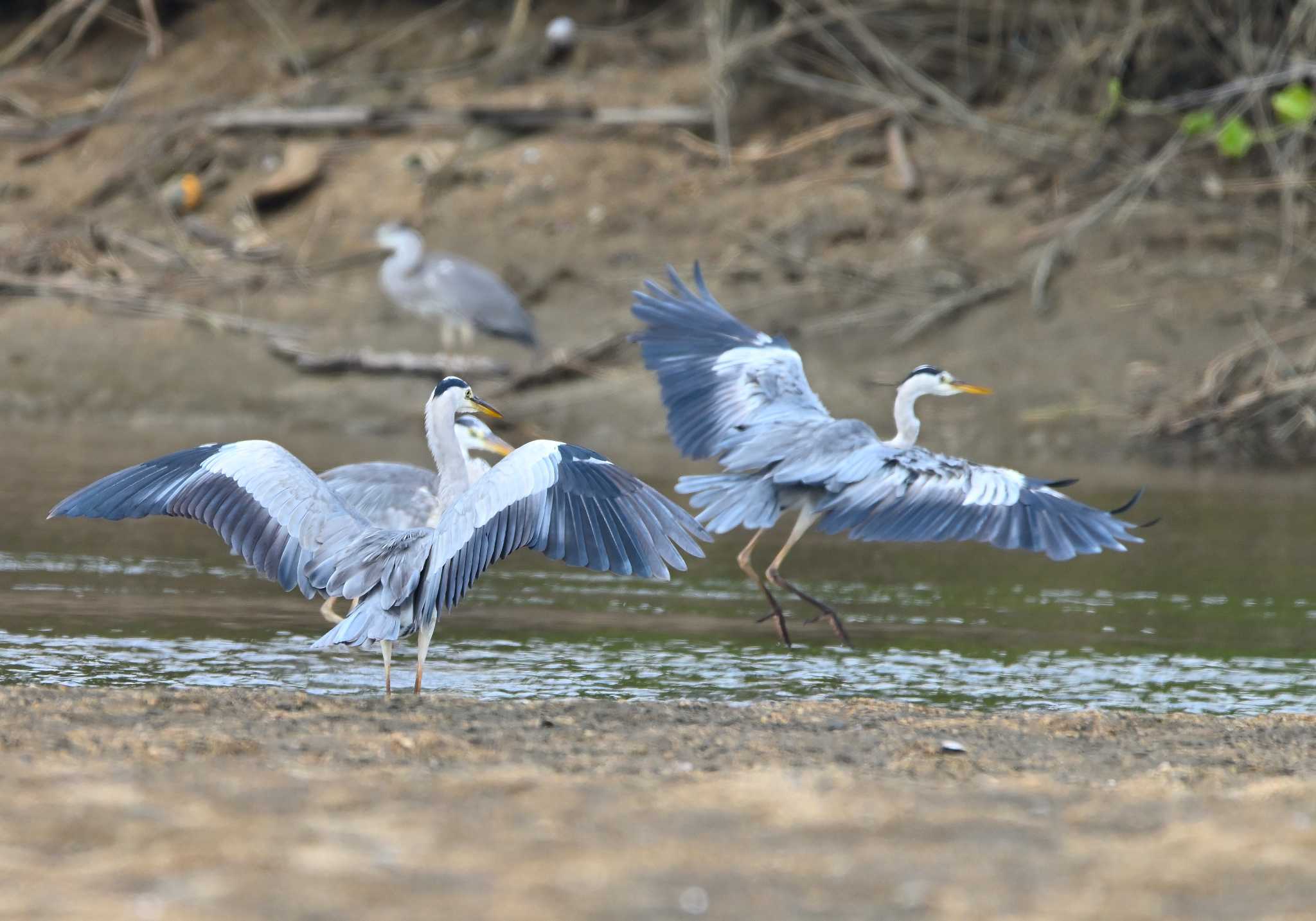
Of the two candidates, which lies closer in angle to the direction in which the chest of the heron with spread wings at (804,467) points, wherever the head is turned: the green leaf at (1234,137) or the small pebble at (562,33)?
the green leaf

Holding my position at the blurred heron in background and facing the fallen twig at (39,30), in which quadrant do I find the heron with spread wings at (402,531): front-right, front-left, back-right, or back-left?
back-left

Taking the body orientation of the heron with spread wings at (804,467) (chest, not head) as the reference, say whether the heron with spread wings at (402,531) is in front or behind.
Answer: behind

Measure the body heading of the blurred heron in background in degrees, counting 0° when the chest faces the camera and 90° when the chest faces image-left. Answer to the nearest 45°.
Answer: approximately 90°

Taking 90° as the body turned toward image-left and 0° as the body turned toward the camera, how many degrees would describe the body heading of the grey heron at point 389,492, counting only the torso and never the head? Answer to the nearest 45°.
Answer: approximately 270°

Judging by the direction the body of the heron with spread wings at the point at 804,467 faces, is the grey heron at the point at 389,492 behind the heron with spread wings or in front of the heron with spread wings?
behind

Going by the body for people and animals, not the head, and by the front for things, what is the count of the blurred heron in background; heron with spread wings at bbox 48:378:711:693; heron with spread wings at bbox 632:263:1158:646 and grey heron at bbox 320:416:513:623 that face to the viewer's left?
1

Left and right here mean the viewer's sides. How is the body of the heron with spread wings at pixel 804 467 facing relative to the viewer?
facing away from the viewer and to the right of the viewer

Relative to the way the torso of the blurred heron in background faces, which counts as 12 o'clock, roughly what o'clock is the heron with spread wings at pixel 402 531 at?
The heron with spread wings is roughly at 9 o'clock from the blurred heron in background.

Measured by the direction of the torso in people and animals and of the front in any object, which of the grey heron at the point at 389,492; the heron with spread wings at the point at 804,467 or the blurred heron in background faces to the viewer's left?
the blurred heron in background

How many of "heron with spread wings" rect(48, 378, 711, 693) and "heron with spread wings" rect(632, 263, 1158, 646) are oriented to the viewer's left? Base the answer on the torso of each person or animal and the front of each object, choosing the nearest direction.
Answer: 0
